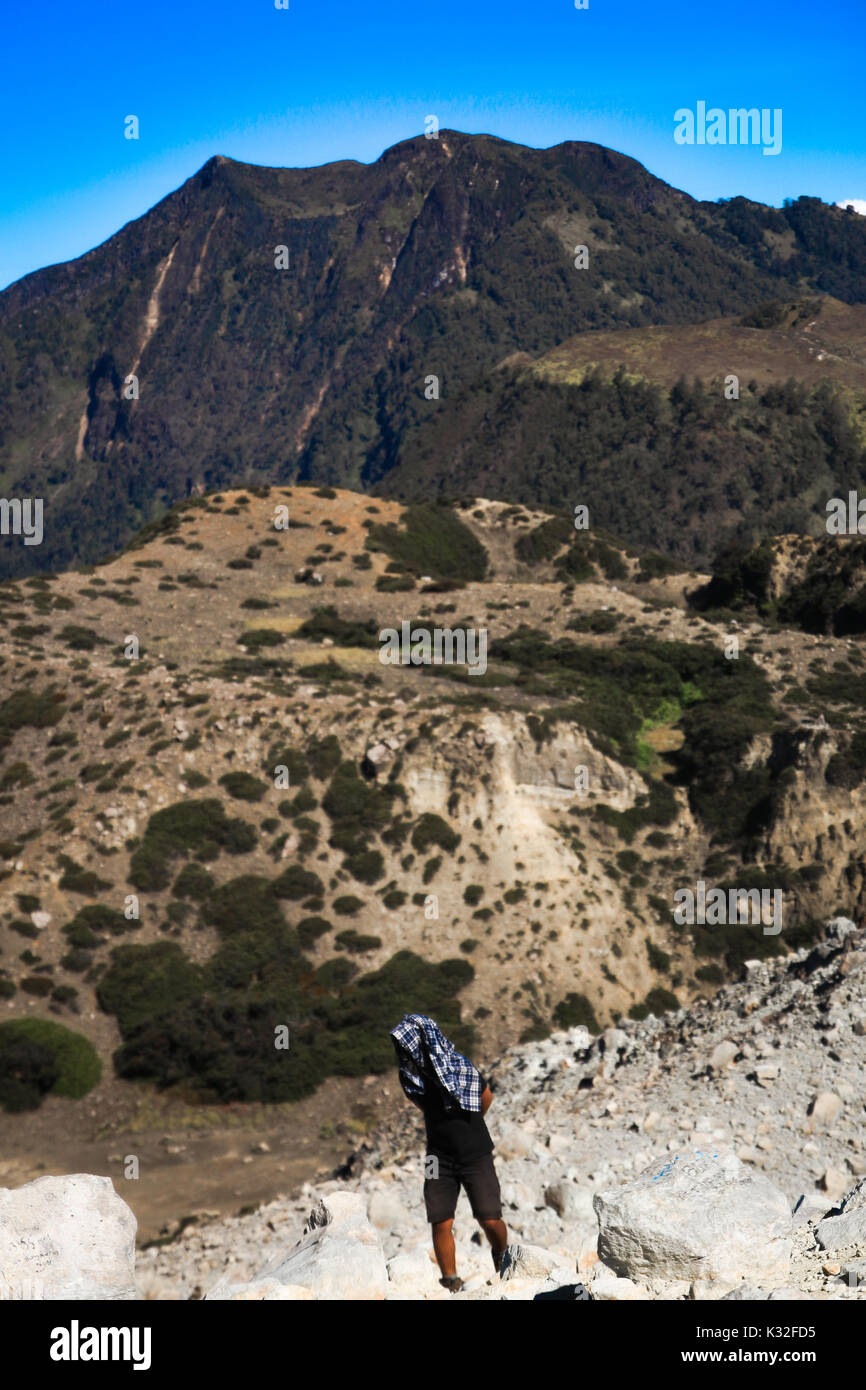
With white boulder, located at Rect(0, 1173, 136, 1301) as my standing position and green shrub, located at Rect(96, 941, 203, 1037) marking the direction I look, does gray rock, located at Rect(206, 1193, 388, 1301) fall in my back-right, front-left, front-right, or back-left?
back-right

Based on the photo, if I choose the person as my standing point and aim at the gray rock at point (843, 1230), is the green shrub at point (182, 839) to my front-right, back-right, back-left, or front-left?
back-left

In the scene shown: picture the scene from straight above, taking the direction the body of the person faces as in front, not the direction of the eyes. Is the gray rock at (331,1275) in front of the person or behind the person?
in front

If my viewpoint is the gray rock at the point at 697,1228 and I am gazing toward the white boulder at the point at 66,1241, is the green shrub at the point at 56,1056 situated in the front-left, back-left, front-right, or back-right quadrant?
front-right
